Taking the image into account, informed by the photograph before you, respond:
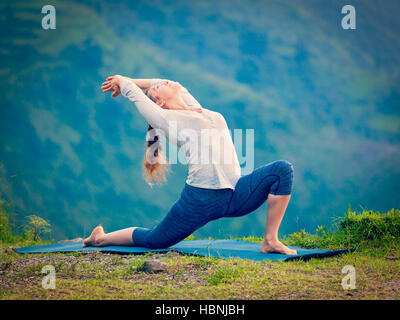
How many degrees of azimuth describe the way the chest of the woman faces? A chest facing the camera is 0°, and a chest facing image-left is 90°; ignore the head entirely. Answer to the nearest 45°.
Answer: approximately 270°
